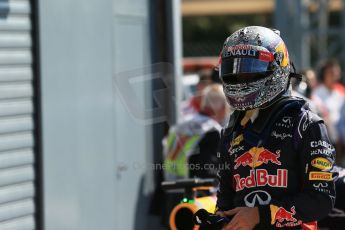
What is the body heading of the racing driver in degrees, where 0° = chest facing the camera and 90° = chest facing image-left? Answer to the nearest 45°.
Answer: approximately 45°

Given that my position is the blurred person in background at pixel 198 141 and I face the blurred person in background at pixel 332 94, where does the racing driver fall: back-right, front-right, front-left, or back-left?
back-right
